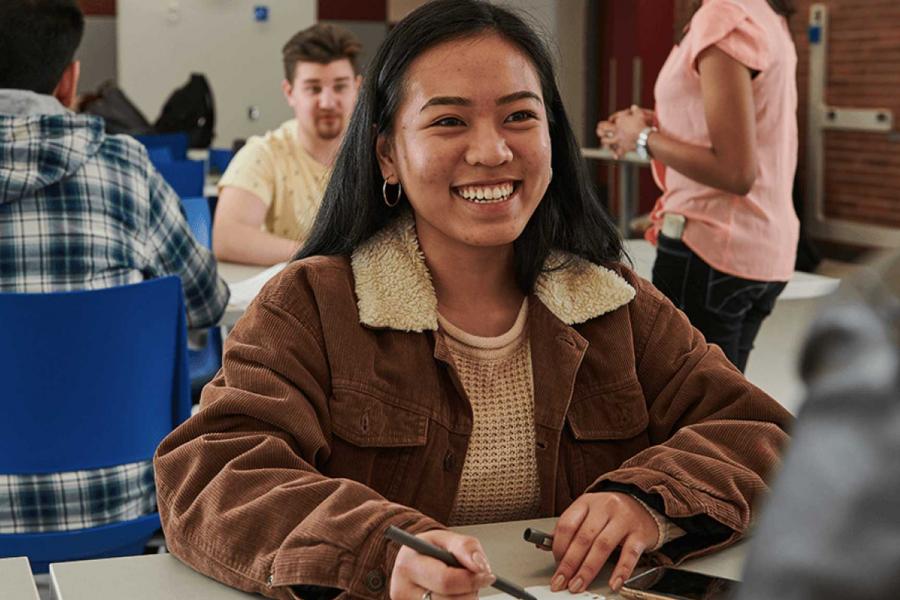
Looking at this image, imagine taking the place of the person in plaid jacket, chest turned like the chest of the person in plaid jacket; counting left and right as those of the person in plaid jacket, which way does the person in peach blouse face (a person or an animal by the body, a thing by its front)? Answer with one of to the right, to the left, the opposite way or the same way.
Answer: to the left

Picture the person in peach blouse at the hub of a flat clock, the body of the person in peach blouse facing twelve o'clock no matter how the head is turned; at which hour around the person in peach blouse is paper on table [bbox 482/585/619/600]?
The paper on table is roughly at 9 o'clock from the person in peach blouse.

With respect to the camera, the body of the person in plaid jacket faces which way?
away from the camera

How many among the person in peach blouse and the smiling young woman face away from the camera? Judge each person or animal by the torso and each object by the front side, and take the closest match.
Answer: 0

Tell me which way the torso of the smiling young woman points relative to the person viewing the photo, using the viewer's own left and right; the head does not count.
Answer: facing the viewer

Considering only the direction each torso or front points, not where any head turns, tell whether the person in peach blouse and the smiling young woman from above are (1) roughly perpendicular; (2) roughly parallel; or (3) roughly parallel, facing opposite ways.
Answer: roughly perpendicular

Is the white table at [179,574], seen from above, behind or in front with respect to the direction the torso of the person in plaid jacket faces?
behind

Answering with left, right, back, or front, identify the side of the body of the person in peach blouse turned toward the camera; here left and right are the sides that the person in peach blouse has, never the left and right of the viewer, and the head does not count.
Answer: left

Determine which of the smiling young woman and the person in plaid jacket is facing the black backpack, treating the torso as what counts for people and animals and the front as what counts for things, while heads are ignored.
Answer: the person in plaid jacket

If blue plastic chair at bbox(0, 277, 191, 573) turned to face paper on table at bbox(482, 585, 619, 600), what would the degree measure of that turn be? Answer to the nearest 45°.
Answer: approximately 180°

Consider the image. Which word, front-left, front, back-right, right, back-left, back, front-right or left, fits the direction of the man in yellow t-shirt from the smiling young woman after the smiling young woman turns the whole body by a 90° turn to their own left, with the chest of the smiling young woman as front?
left

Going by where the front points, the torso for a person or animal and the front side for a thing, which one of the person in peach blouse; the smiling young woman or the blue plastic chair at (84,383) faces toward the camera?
the smiling young woman

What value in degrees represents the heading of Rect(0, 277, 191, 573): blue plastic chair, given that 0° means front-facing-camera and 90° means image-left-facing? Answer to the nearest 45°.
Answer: approximately 180°

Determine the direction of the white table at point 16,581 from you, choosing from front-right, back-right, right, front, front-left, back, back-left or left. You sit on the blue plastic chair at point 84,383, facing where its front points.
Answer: back

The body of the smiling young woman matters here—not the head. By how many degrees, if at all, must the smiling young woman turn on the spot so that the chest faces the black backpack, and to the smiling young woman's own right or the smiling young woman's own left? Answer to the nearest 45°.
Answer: approximately 180°
